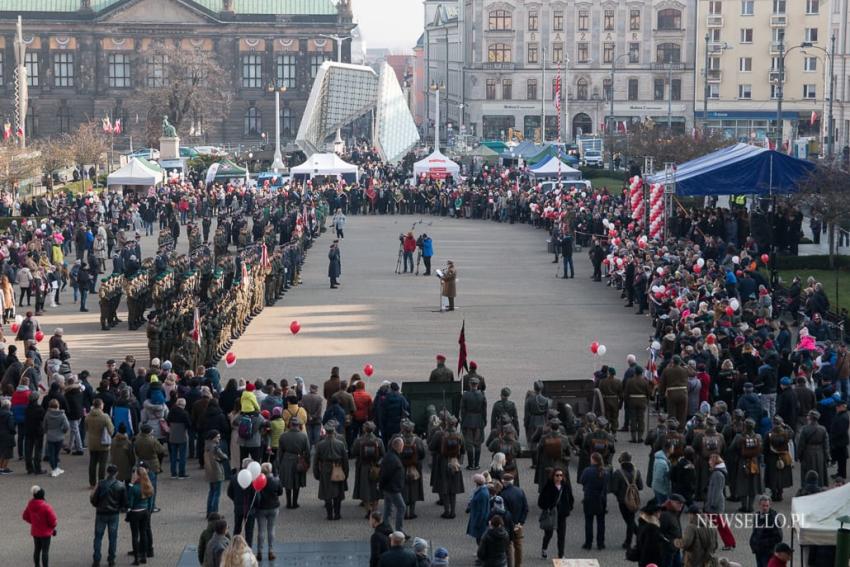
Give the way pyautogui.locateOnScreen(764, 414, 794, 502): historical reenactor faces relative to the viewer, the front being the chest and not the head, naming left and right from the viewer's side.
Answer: facing away from the viewer

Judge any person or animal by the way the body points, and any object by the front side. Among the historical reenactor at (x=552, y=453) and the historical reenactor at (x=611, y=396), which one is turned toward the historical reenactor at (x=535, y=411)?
the historical reenactor at (x=552, y=453)

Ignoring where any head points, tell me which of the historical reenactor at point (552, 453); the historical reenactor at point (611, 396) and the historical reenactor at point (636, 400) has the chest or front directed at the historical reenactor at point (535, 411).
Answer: the historical reenactor at point (552, 453)

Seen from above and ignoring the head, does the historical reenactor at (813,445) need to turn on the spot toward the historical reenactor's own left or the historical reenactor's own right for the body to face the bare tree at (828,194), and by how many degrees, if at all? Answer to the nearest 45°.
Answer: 0° — they already face it

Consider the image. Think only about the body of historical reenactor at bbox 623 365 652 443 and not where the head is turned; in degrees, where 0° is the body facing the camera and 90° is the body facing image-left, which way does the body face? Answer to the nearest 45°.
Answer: approximately 180°

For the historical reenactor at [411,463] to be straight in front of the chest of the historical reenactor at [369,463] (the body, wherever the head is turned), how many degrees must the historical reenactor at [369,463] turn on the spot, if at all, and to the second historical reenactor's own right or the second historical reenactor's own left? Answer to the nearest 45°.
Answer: approximately 90° to the second historical reenactor's own right

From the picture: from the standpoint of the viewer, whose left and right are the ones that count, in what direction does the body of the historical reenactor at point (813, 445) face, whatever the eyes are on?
facing away from the viewer

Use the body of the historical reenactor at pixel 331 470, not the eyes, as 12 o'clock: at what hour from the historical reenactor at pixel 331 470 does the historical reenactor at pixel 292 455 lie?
the historical reenactor at pixel 292 455 is roughly at 10 o'clock from the historical reenactor at pixel 331 470.

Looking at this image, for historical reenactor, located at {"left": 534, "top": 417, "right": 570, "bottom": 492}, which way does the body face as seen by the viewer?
away from the camera

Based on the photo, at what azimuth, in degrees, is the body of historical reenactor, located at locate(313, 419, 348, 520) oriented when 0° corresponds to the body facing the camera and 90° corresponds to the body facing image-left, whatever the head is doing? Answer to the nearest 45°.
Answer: approximately 180°

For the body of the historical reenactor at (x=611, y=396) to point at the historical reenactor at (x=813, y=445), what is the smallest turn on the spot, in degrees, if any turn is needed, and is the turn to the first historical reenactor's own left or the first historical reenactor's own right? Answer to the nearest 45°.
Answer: approximately 135° to the first historical reenactor's own right

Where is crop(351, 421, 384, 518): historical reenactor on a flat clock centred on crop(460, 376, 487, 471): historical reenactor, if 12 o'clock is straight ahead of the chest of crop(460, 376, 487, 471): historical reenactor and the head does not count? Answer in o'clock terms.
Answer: crop(351, 421, 384, 518): historical reenactor is roughly at 7 o'clock from crop(460, 376, 487, 471): historical reenactor.

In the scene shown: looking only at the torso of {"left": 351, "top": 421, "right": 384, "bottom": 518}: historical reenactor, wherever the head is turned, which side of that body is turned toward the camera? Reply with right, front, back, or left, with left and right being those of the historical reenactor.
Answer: back

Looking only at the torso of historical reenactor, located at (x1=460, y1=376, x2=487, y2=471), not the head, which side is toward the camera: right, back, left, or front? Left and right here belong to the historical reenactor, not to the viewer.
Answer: back

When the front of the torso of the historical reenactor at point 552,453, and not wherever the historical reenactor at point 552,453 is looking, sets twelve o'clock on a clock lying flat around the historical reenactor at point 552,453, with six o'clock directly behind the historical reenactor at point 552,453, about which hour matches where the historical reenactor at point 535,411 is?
the historical reenactor at point 535,411 is roughly at 12 o'clock from the historical reenactor at point 552,453.
